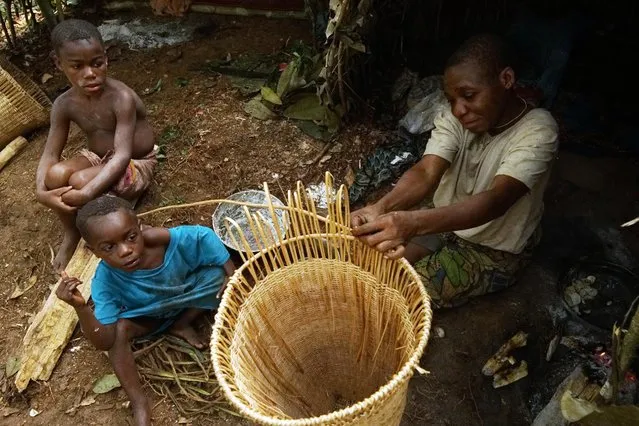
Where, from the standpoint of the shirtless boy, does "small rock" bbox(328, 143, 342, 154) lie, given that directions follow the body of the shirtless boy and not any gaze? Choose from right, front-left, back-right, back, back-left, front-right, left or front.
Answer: back-left

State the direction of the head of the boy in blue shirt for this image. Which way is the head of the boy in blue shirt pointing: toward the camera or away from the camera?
toward the camera

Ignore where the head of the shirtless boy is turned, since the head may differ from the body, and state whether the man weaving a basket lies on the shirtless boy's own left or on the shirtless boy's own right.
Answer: on the shirtless boy's own left

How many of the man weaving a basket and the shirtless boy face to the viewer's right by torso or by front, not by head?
0

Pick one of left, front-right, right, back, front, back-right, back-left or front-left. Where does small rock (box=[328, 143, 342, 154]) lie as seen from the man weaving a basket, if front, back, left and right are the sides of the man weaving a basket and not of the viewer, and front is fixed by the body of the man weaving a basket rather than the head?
right

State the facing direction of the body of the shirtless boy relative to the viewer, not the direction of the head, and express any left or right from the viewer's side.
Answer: facing the viewer and to the left of the viewer

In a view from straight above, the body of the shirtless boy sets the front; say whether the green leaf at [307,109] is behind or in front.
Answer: behind

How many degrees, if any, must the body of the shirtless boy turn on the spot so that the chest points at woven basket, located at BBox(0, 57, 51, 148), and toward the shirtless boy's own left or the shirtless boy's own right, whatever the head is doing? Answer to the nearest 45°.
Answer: approximately 135° to the shirtless boy's own right

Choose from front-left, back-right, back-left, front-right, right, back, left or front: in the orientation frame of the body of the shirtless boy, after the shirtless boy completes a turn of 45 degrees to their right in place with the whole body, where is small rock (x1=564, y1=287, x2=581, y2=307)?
back-left

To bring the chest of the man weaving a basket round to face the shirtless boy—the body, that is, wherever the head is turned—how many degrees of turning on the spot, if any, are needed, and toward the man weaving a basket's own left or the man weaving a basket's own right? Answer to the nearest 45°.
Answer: approximately 45° to the man weaving a basket's own right

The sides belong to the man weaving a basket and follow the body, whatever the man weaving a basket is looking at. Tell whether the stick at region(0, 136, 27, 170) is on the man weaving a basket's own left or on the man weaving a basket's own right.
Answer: on the man weaving a basket's own right

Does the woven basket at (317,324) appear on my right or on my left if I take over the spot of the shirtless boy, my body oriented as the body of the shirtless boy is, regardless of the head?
on my left

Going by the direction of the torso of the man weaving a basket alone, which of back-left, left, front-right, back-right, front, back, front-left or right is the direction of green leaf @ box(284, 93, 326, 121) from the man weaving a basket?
right

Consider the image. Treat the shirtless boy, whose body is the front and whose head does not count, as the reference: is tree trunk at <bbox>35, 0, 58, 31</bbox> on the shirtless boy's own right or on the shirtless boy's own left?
on the shirtless boy's own right

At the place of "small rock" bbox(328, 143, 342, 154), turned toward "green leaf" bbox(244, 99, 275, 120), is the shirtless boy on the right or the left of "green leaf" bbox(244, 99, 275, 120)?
left

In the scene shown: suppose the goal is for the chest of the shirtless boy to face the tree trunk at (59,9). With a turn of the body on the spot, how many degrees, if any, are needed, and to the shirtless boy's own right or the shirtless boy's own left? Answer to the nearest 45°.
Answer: approximately 135° to the shirtless boy's own right
